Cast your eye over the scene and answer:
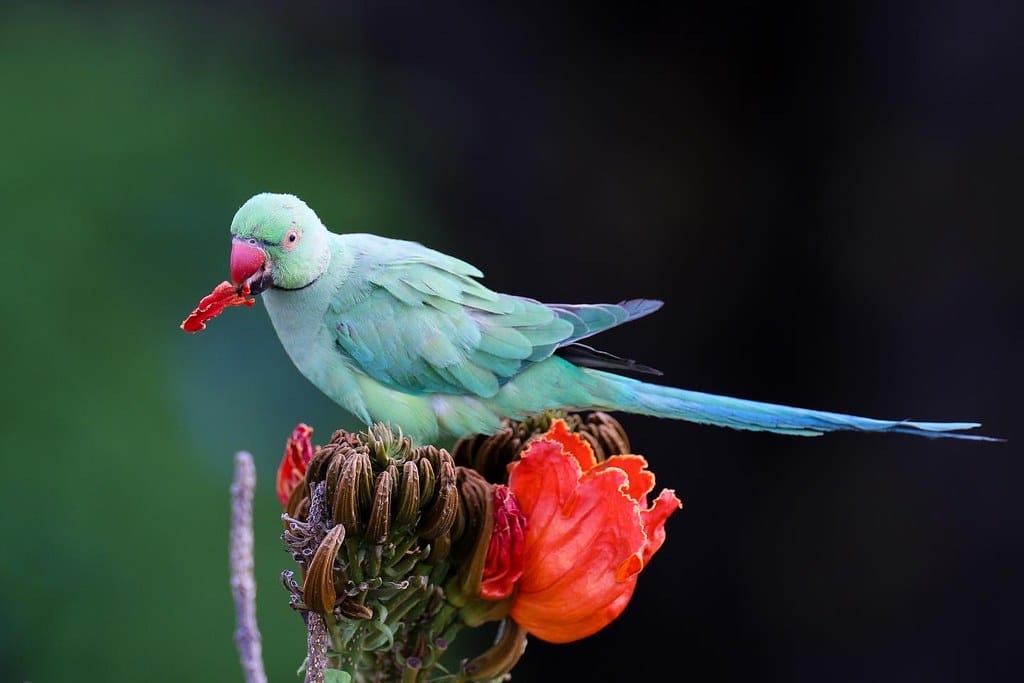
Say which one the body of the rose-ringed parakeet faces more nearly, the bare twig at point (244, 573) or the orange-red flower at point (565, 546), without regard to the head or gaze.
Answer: the bare twig

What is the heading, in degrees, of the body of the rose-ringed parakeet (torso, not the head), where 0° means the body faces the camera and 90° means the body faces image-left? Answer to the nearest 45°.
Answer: approximately 90°

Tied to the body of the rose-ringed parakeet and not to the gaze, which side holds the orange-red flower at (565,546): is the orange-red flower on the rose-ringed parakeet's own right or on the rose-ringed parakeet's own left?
on the rose-ringed parakeet's own left

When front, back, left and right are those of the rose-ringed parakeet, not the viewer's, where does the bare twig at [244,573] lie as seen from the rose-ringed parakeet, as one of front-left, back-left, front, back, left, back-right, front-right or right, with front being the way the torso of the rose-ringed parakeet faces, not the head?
front
